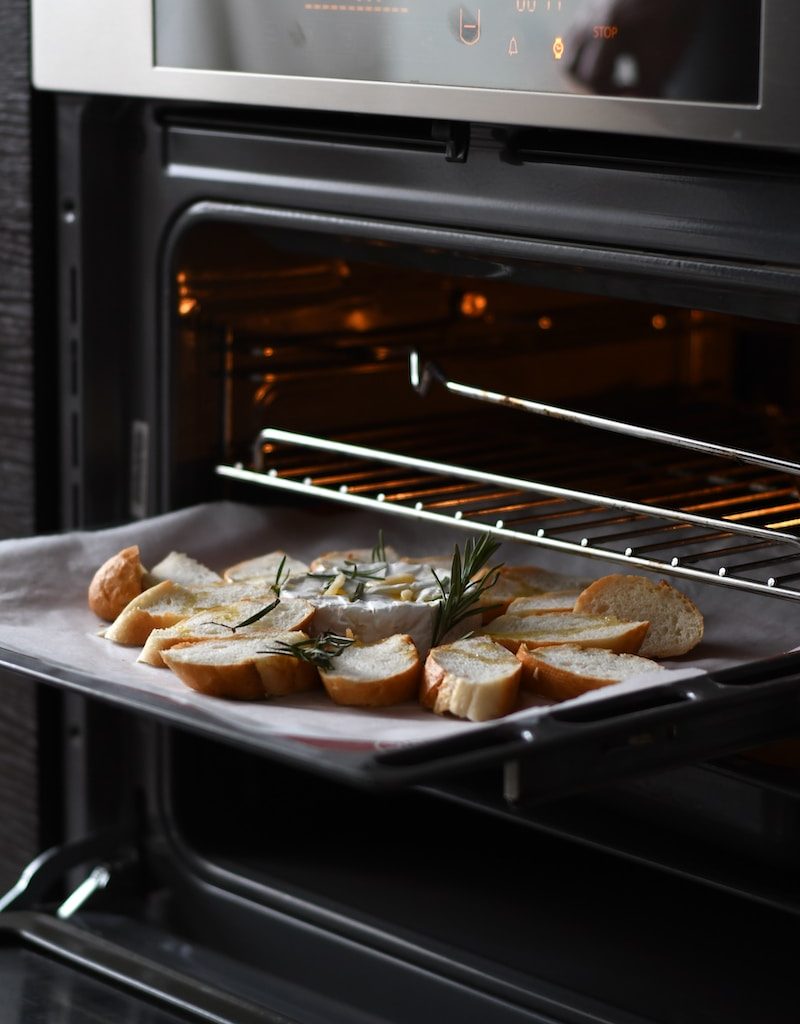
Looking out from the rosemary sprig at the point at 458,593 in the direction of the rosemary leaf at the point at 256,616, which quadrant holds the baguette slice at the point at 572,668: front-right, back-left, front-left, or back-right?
back-left

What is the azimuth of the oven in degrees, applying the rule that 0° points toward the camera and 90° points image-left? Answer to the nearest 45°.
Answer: approximately 45°
